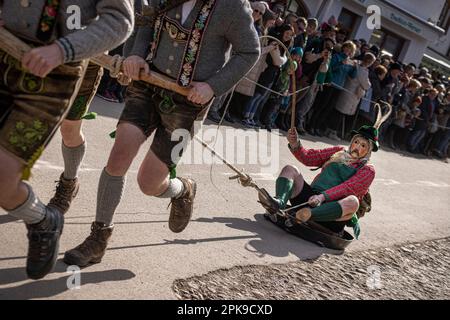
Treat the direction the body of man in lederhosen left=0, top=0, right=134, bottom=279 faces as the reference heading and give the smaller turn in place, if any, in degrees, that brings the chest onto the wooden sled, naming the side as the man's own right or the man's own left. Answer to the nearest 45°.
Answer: approximately 180°

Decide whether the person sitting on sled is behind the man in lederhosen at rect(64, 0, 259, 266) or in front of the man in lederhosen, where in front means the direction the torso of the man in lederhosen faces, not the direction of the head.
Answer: behind

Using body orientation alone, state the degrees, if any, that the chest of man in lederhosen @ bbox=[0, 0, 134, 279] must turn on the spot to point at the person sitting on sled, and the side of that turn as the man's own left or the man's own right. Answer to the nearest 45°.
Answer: approximately 180°

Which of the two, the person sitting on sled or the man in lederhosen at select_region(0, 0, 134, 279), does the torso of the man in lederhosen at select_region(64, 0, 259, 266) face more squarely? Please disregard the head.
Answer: the man in lederhosen

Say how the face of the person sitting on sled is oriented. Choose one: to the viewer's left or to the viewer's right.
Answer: to the viewer's left

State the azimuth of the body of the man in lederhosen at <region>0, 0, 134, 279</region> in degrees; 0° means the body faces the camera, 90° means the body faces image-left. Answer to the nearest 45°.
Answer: approximately 45°

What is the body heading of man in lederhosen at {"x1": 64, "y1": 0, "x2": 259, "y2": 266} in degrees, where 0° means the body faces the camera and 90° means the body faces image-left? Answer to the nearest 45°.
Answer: approximately 45°
